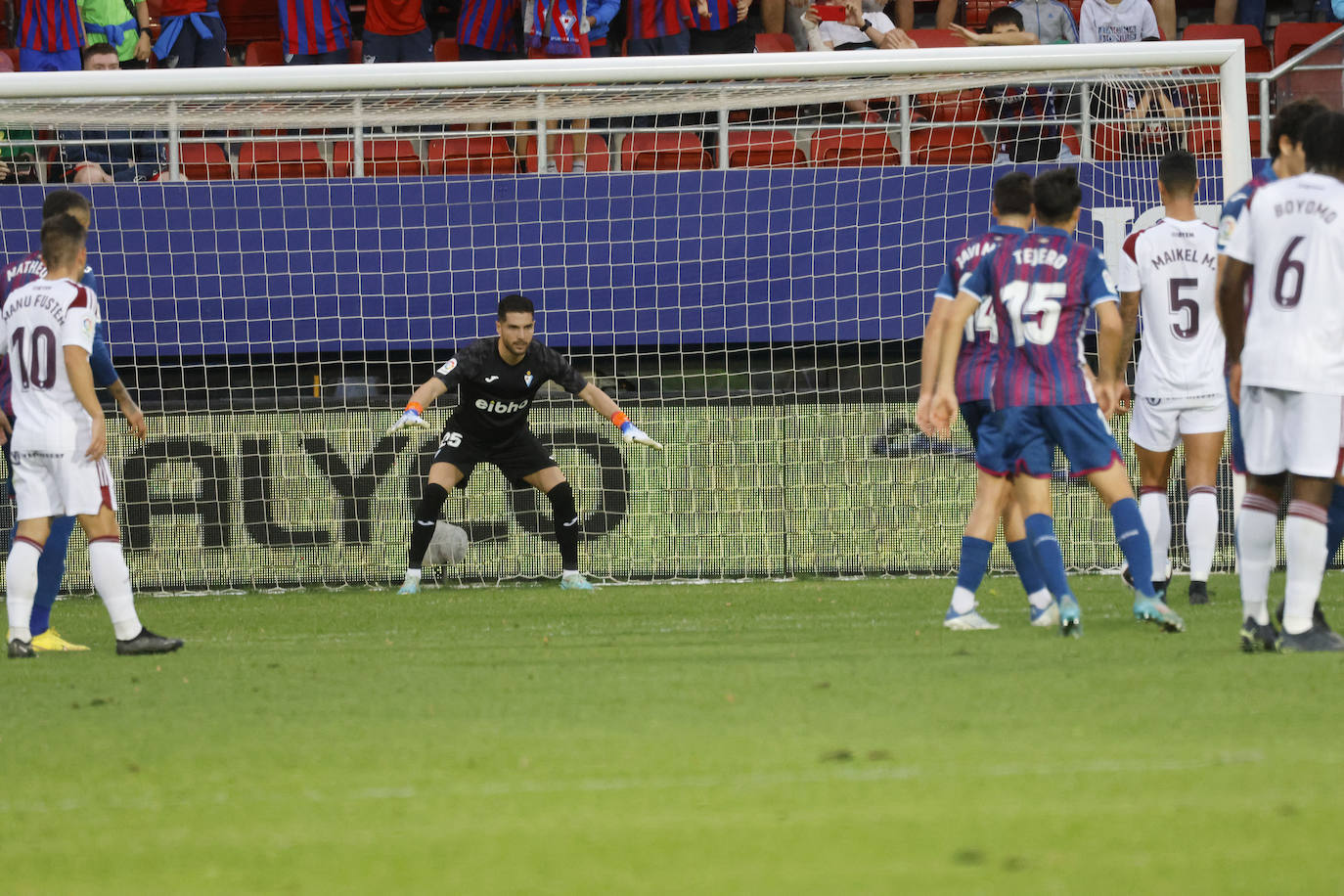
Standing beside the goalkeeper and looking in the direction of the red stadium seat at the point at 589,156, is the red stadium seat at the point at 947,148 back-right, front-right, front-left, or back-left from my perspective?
front-right

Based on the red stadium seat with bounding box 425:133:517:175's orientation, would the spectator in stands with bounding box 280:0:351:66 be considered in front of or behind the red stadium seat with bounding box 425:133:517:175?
behind

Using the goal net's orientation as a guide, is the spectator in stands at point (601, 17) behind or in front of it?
behind

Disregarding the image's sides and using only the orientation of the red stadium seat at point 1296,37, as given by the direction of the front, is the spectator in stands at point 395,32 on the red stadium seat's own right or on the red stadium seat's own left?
on the red stadium seat's own right

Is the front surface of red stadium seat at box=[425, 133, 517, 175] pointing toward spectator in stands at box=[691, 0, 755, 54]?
no

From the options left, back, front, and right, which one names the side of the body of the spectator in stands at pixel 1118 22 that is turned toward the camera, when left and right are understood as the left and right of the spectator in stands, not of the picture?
front

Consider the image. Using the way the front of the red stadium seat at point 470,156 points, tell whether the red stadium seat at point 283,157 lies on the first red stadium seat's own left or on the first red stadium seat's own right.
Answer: on the first red stadium seat's own right

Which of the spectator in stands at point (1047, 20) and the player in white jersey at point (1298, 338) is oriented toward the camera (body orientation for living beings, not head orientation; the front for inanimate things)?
the spectator in stands

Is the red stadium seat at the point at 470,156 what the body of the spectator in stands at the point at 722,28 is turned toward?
no

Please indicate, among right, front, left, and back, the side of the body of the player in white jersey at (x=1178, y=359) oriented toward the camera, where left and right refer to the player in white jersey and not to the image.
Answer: back

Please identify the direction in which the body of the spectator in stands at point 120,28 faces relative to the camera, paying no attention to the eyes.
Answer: toward the camera

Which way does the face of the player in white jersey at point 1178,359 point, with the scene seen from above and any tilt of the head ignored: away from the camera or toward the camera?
away from the camera

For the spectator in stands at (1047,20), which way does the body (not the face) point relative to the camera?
toward the camera

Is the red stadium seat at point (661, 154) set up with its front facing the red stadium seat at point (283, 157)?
no

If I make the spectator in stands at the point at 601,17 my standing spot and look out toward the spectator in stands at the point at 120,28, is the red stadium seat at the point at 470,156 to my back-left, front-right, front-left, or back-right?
front-left

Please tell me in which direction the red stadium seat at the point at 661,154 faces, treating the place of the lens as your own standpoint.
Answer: facing the viewer

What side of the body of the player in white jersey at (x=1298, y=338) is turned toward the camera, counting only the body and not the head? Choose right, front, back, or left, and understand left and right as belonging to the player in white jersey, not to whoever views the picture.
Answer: back
